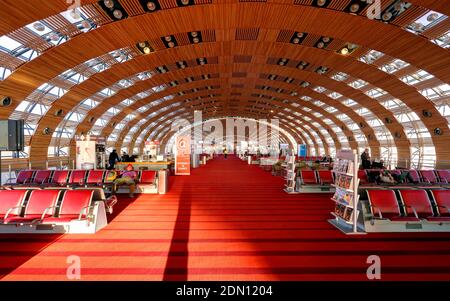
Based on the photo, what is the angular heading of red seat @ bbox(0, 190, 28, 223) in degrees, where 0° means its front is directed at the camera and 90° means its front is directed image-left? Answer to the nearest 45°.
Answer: approximately 45°

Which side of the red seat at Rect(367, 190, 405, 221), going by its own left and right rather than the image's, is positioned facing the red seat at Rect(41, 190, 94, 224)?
right

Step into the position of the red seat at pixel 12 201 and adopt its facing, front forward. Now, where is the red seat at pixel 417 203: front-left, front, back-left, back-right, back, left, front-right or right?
left

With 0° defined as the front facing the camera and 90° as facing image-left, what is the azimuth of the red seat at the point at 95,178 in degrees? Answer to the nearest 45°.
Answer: approximately 45°

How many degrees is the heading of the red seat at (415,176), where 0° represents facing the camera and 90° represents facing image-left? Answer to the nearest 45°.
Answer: approximately 315°

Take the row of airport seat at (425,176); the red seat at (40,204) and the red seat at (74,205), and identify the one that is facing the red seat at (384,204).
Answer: the row of airport seat

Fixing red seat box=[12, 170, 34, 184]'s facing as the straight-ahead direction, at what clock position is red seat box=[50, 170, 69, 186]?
red seat box=[50, 170, 69, 186] is roughly at 9 o'clock from red seat box=[12, 170, 34, 184].

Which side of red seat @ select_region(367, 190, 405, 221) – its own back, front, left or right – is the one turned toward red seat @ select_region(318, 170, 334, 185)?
back

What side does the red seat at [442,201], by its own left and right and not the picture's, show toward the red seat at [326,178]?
back

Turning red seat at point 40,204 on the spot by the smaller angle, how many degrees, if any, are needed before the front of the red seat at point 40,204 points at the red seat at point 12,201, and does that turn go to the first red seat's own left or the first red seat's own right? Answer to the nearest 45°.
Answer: approximately 90° to the first red seat's own right

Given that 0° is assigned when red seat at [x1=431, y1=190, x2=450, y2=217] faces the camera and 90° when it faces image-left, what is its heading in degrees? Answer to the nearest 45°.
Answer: approximately 315°

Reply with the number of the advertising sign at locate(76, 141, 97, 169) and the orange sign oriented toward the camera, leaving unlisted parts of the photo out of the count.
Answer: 2

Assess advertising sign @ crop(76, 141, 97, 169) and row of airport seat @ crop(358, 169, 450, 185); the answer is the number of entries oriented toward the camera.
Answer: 2

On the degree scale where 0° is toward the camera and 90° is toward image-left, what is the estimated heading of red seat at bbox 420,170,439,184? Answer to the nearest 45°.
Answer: approximately 315°

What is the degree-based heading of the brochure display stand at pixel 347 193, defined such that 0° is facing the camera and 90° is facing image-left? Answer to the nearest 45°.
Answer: approximately 45°
